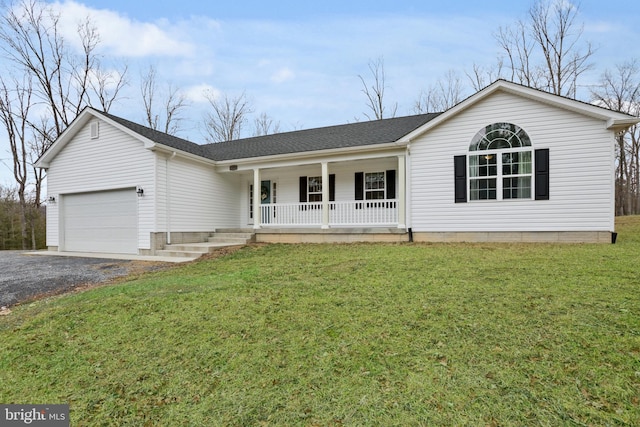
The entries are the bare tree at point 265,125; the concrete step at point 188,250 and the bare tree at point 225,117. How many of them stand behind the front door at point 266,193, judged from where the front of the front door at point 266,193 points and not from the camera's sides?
2

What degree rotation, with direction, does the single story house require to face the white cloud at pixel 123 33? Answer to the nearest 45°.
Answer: approximately 135° to its right

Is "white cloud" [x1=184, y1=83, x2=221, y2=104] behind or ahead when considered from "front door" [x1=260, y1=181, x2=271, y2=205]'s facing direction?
behind

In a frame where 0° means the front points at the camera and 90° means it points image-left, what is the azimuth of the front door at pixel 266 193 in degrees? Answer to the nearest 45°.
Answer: approximately 0°

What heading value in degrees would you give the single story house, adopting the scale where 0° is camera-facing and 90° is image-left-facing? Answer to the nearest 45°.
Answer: approximately 0°

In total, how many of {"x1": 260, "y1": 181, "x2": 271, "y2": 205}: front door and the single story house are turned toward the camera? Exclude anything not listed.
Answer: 2

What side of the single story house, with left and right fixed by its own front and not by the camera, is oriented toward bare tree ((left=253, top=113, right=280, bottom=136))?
back

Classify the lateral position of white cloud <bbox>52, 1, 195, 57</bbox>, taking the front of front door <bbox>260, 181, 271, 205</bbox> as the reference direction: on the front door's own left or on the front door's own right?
on the front door's own right

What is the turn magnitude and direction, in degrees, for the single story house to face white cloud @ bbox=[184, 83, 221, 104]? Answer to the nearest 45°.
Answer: approximately 135° to its right

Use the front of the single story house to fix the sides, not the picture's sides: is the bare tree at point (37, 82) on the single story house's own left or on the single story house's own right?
on the single story house's own right

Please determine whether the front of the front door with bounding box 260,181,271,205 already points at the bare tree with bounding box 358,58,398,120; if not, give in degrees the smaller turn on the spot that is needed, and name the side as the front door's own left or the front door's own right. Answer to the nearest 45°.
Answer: approximately 135° to the front door's own left

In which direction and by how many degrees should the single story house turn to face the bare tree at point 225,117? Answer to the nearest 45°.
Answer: approximately 135° to its right

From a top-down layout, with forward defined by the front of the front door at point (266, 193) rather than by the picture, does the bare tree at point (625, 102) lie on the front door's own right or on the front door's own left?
on the front door's own left
